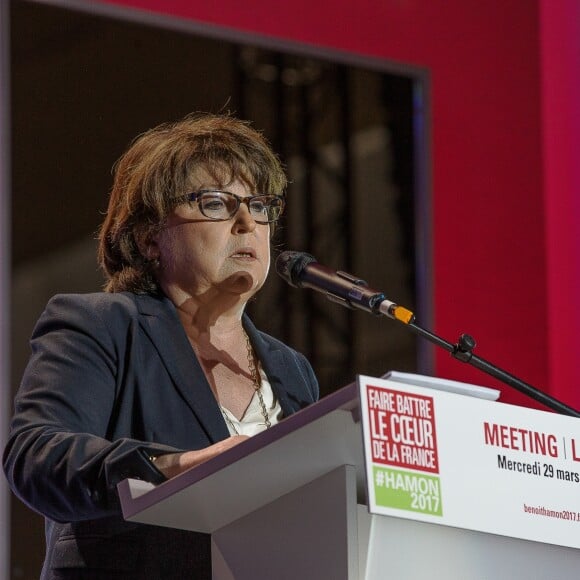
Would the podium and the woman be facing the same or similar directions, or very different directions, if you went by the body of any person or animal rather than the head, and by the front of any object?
same or similar directions

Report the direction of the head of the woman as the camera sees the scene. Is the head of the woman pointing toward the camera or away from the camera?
toward the camera

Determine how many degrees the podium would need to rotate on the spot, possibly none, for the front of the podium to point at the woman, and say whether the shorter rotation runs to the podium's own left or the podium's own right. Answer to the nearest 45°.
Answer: approximately 180°

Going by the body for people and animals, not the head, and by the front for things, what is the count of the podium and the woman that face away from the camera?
0

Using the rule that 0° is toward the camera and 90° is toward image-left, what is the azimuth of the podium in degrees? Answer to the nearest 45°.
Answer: approximately 315°
